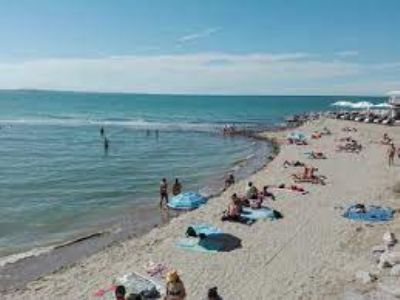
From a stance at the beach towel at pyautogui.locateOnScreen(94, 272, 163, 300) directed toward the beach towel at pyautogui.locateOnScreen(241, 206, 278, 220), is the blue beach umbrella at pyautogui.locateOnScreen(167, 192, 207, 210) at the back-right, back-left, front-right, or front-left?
front-left

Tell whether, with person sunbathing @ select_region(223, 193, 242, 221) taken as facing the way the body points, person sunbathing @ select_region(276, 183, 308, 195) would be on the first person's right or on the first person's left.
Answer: on the first person's right

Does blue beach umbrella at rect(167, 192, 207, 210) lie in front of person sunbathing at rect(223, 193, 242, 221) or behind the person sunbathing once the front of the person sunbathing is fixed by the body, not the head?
in front

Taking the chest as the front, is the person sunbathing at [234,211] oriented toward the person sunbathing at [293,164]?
no

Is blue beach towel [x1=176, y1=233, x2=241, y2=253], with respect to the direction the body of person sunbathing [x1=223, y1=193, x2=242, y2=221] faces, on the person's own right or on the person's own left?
on the person's own left

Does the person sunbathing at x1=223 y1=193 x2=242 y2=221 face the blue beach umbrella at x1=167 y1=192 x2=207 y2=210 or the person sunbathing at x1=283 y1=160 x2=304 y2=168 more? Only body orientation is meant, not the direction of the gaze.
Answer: the blue beach umbrella

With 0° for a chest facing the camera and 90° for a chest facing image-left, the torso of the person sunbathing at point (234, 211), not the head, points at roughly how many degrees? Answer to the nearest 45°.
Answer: approximately 135°

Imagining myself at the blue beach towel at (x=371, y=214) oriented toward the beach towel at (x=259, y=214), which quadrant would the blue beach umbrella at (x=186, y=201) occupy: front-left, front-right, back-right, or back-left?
front-right

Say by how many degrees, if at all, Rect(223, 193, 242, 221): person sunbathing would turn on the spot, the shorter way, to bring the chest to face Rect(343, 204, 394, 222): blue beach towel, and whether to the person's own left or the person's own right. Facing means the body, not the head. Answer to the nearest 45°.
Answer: approximately 135° to the person's own right

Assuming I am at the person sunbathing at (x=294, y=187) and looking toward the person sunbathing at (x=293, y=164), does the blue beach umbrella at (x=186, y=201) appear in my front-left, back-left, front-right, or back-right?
back-left

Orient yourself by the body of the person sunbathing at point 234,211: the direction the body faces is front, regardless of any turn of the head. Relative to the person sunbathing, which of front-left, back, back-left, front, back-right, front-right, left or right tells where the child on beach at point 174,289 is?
back-left

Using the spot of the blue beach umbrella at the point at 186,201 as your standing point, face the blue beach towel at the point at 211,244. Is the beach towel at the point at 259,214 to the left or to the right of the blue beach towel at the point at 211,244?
left
